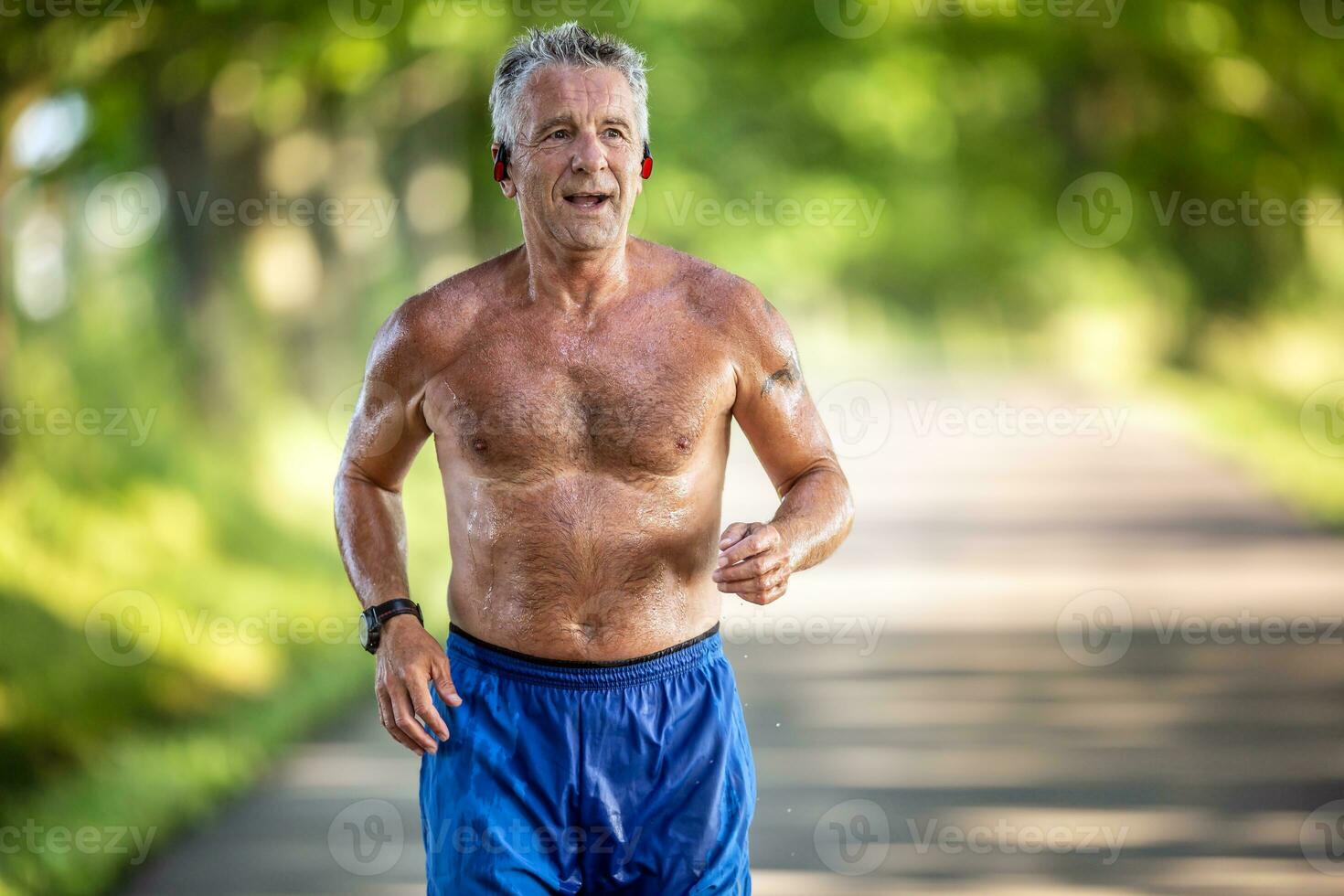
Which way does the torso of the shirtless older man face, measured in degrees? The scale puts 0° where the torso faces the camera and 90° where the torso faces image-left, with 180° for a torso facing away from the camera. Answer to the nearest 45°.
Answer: approximately 0°
